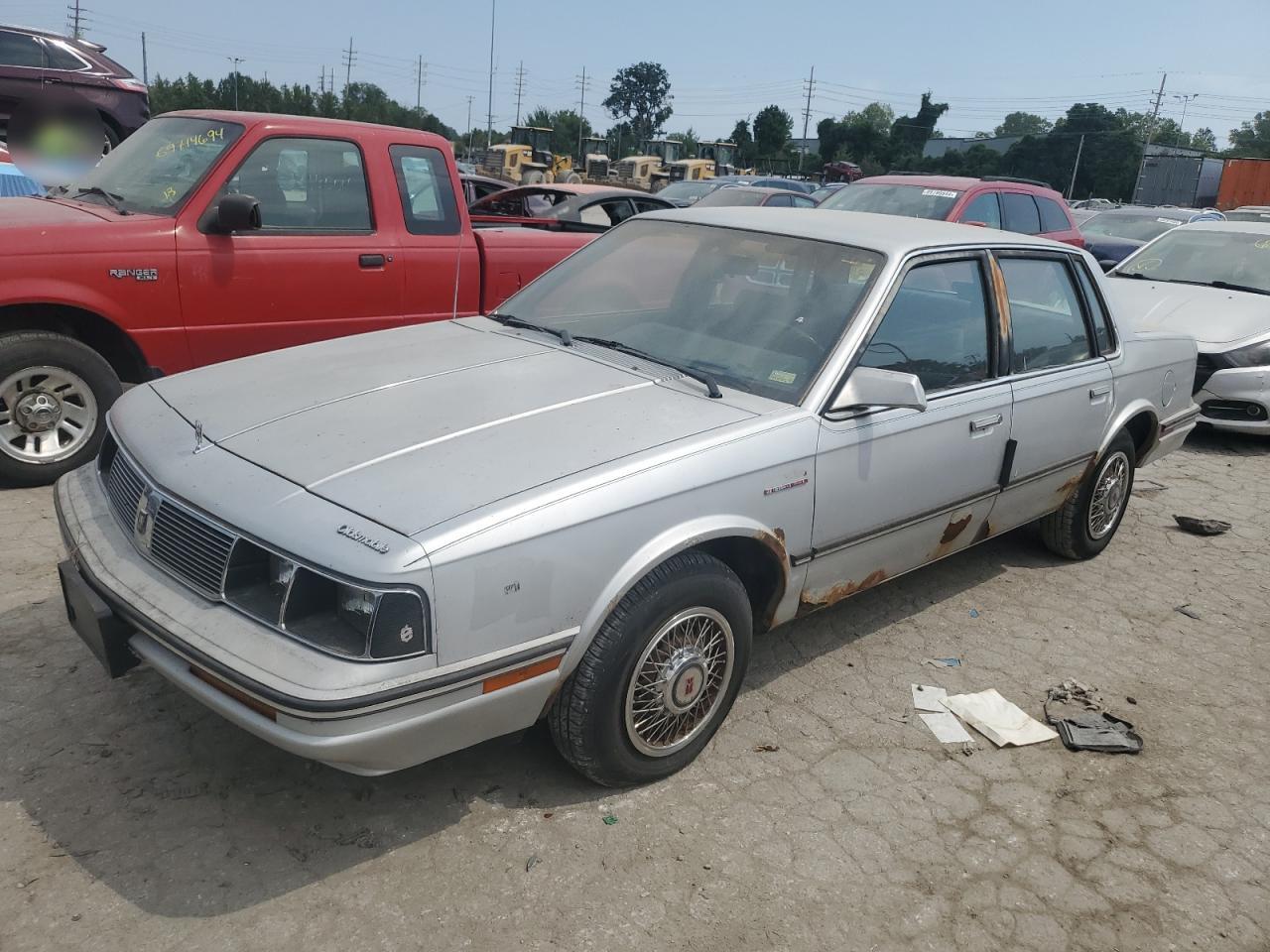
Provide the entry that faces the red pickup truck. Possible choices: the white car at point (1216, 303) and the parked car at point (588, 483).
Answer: the white car

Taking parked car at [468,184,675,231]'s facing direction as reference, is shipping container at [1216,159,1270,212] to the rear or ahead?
to the rear

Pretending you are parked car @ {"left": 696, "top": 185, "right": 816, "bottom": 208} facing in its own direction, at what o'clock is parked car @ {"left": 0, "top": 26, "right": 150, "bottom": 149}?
parked car @ {"left": 0, "top": 26, "right": 150, "bottom": 149} is roughly at 1 o'clock from parked car @ {"left": 696, "top": 185, "right": 816, "bottom": 208}.

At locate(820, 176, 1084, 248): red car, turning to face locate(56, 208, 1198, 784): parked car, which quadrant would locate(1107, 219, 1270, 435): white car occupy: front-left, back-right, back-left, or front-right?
front-left

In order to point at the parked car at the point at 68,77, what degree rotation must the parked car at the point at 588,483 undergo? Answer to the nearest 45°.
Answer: approximately 90° to its right

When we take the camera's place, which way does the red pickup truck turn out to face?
facing the viewer and to the left of the viewer

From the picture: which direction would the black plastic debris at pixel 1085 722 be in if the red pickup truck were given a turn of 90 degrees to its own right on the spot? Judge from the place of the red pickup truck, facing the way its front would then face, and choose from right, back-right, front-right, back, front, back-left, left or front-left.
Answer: back

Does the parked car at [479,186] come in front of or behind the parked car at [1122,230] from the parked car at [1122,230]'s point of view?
in front

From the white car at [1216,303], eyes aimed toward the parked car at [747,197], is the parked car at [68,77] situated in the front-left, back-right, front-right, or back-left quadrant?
front-left

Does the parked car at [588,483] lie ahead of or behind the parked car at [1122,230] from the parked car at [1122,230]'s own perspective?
ahead

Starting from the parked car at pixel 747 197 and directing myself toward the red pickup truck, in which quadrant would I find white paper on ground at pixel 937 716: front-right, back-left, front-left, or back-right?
front-left
